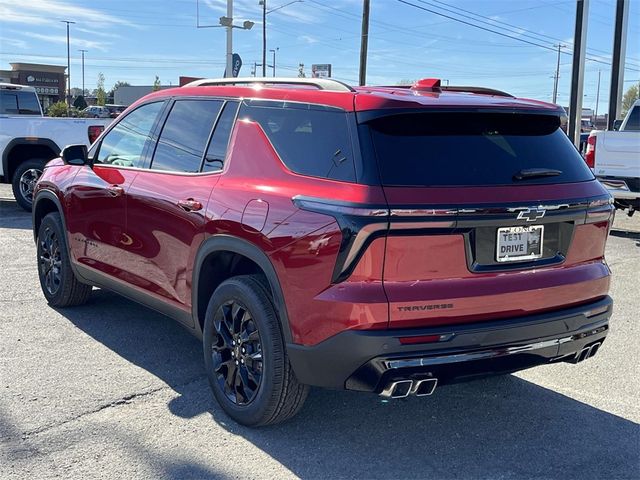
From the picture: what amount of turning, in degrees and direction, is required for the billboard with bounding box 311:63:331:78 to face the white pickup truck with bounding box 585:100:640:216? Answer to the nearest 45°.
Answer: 0° — it already faces it

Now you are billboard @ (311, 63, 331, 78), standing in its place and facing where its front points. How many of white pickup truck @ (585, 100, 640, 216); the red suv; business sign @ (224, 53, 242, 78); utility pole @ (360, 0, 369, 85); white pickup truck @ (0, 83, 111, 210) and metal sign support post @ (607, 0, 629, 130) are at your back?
0

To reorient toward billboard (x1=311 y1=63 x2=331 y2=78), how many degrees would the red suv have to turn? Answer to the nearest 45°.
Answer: approximately 45° to its right

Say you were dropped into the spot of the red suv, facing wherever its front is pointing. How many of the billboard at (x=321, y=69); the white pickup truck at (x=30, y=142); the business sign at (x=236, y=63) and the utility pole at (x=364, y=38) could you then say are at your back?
0

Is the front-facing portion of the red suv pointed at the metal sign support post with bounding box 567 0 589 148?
no

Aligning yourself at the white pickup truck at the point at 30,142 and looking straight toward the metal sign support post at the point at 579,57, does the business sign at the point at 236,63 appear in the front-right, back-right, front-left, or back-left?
front-left

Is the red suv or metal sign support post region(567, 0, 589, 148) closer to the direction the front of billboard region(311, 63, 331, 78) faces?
the red suv

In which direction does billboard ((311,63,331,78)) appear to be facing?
toward the camera

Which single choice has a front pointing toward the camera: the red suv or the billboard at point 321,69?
the billboard

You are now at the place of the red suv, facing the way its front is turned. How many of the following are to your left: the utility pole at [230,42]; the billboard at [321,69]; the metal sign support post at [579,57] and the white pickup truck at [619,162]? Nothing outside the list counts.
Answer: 0

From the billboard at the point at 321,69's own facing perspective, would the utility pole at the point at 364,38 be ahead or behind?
ahead

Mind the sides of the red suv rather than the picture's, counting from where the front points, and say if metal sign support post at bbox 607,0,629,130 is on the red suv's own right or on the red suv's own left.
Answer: on the red suv's own right

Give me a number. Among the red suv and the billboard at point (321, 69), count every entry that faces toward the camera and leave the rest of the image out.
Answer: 1

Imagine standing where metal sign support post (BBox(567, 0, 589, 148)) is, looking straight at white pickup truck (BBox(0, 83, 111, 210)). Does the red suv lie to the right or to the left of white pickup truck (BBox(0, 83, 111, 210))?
left

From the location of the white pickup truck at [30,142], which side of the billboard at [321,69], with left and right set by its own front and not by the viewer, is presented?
front

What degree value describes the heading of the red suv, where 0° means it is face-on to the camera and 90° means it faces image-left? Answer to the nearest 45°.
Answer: approximately 135°

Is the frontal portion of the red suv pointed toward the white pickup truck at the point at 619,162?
no

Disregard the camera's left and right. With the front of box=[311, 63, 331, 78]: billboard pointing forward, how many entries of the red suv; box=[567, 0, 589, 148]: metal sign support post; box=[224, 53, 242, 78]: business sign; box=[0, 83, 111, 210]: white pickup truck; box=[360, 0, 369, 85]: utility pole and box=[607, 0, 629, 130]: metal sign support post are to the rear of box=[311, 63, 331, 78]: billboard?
0

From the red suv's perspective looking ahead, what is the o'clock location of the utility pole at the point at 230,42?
The utility pole is roughly at 1 o'clock from the red suv.

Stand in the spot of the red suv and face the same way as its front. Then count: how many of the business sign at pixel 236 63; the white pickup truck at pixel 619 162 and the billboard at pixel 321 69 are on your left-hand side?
0

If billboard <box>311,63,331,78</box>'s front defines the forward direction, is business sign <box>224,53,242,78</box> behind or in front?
in front
